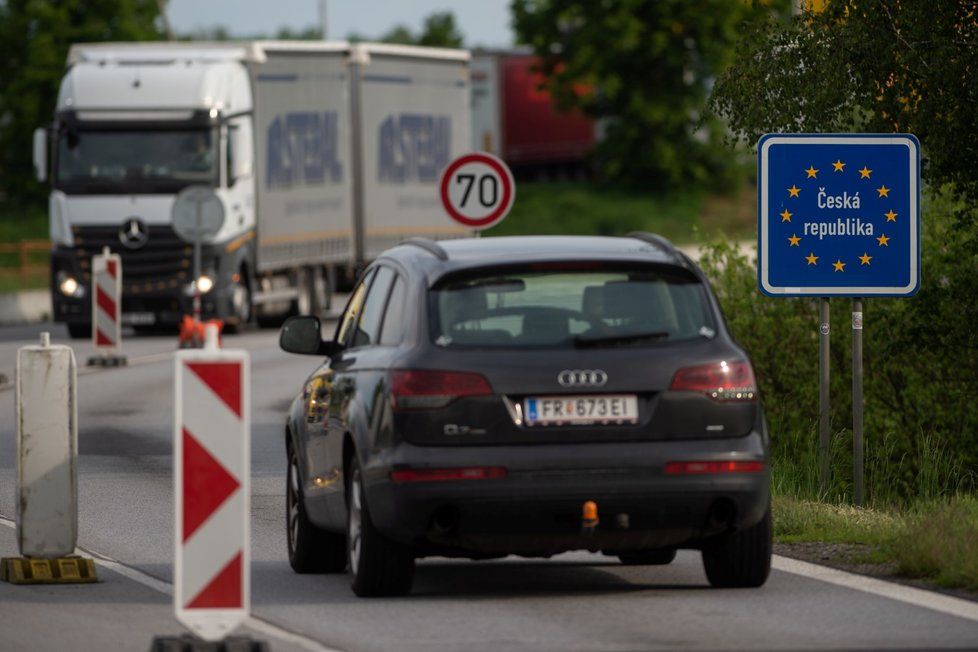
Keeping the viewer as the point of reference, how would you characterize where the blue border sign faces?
facing the viewer

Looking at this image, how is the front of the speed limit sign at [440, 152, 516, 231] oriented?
toward the camera

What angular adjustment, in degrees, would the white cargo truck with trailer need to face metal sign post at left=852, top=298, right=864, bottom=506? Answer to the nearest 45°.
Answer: approximately 45° to its left

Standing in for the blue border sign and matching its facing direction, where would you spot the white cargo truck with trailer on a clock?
The white cargo truck with trailer is roughly at 5 o'clock from the blue border sign.

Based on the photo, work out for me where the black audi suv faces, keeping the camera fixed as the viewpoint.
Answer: facing away from the viewer

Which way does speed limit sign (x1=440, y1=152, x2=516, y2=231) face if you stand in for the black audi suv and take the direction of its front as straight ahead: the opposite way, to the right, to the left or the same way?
the opposite way

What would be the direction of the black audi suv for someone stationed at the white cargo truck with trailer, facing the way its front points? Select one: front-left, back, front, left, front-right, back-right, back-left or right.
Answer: front-left

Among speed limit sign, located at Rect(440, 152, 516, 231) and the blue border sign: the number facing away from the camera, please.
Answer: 0

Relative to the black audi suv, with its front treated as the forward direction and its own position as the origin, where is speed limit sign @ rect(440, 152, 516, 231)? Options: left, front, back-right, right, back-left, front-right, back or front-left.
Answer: front

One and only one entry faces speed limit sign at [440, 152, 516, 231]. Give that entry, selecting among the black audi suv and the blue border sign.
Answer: the black audi suv

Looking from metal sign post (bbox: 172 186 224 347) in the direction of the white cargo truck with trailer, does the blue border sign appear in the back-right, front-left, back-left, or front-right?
back-right

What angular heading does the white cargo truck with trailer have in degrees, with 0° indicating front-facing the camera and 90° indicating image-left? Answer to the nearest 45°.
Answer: approximately 45°
